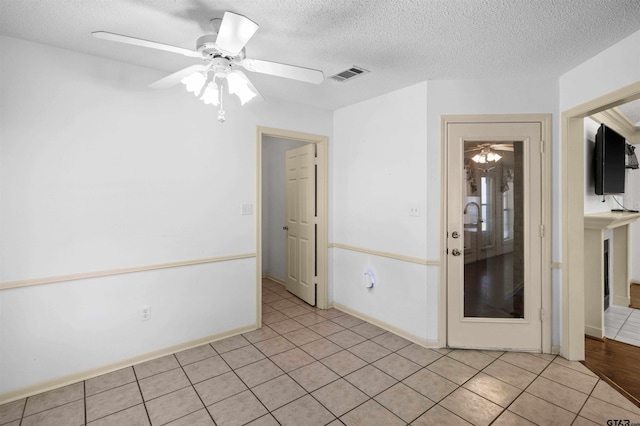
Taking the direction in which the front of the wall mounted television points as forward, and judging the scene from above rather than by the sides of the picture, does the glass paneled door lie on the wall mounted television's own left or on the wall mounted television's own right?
on the wall mounted television's own right

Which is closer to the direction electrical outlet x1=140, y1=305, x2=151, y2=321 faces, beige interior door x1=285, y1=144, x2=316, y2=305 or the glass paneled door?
the glass paneled door

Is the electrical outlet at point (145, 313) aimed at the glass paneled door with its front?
no

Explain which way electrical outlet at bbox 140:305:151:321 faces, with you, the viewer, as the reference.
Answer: facing the viewer

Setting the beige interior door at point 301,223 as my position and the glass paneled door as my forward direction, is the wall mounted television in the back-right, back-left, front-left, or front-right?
front-left

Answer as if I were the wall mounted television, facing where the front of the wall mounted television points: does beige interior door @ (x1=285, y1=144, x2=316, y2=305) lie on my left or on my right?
on my right

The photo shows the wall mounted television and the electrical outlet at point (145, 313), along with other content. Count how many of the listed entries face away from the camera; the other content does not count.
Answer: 0

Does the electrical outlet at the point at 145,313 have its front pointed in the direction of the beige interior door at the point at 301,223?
no

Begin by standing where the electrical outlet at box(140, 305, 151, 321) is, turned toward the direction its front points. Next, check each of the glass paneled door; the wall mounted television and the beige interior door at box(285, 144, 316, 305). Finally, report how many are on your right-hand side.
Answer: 0

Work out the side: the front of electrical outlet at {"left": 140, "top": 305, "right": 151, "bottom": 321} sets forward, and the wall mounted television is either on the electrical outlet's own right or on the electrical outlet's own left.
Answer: on the electrical outlet's own left
